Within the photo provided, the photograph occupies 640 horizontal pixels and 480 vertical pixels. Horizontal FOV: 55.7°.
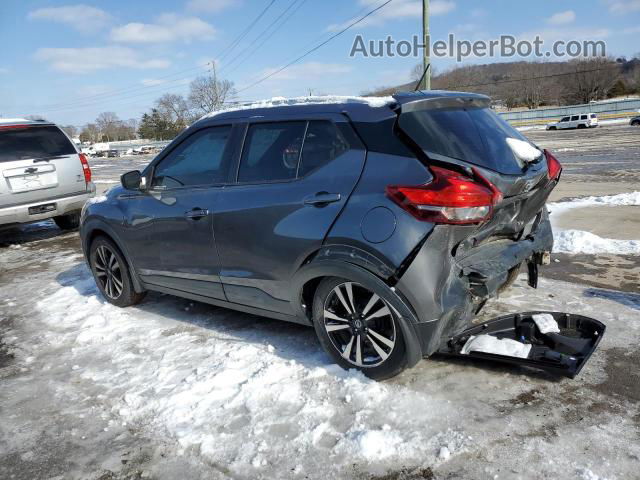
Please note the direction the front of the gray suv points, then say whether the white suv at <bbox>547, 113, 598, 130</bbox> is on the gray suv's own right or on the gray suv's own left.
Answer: on the gray suv's own right

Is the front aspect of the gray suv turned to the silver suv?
yes

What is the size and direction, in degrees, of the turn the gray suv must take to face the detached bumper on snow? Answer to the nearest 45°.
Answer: approximately 135° to its right

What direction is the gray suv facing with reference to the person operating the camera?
facing away from the viewer and to the left of the viewer

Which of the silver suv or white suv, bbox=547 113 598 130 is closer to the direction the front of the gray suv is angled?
the silver suv

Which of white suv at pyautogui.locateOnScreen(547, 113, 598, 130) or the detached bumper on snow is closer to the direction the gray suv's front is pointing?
the white suv

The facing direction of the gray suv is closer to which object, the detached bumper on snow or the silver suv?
the silver suv
